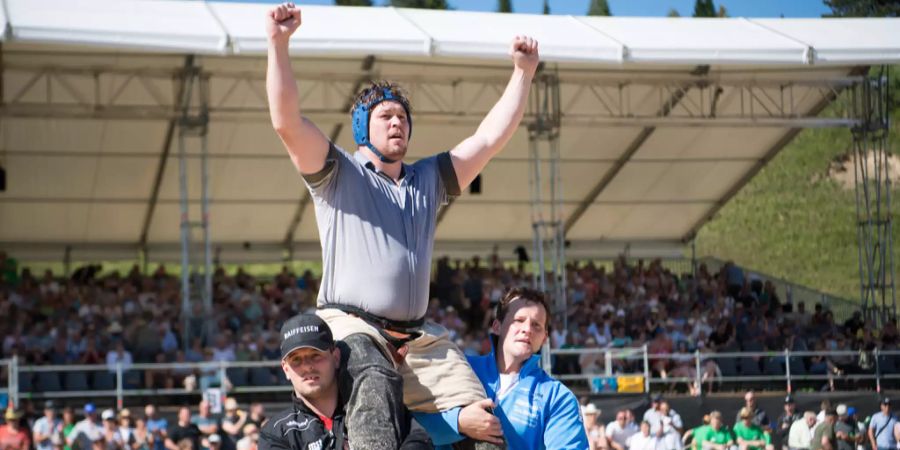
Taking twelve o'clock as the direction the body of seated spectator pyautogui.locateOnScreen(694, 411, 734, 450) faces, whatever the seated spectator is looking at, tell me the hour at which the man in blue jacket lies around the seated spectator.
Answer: The man in blue jacket is roughly at 12 o'clock from the seated spectator.

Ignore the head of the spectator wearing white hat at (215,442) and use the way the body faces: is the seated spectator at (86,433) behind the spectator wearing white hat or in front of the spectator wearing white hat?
behind

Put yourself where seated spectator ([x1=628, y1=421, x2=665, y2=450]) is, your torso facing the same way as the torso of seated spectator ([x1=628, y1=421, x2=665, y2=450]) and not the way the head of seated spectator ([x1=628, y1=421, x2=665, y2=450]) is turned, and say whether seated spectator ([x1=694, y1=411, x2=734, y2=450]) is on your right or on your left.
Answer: on your left

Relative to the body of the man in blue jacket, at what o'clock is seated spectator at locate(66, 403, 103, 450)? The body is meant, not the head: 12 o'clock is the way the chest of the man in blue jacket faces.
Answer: The seated spectator is roughly at 5 o'clock from the man in blue jacket.

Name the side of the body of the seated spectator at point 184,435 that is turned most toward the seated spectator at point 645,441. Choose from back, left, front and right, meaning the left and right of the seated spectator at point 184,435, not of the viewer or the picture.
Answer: left

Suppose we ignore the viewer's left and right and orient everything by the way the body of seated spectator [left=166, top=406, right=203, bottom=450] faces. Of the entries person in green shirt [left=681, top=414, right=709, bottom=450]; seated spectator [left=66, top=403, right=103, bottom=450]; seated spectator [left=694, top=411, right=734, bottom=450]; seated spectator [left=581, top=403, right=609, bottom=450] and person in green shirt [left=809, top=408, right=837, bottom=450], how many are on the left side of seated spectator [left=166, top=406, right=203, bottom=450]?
4

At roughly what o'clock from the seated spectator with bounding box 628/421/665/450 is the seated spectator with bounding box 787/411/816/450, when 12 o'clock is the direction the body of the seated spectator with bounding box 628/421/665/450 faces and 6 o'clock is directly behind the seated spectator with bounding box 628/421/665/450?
the seated spectator with bounding box 787/411/816/450 is roughly at 8 o'clock from the seated spectator with bounding box 628/421/665/450.

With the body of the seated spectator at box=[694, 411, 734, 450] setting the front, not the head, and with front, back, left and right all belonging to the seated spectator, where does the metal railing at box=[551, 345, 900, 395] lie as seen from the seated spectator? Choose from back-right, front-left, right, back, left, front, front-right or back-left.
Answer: back

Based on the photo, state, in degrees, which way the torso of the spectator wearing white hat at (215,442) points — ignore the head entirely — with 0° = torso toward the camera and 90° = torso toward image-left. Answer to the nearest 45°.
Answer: approximately 0°

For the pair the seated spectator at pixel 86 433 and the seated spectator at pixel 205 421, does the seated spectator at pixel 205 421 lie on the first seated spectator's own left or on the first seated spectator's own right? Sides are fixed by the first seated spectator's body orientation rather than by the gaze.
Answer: on the first seated spectator's own left

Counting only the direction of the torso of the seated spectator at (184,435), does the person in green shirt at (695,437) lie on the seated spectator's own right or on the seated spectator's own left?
on the seated spectator's own left

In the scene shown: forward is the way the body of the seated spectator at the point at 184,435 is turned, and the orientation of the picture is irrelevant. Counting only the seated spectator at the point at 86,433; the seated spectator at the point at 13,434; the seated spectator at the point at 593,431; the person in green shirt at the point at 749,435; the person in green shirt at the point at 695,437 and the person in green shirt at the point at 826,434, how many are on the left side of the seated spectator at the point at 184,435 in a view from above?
4
